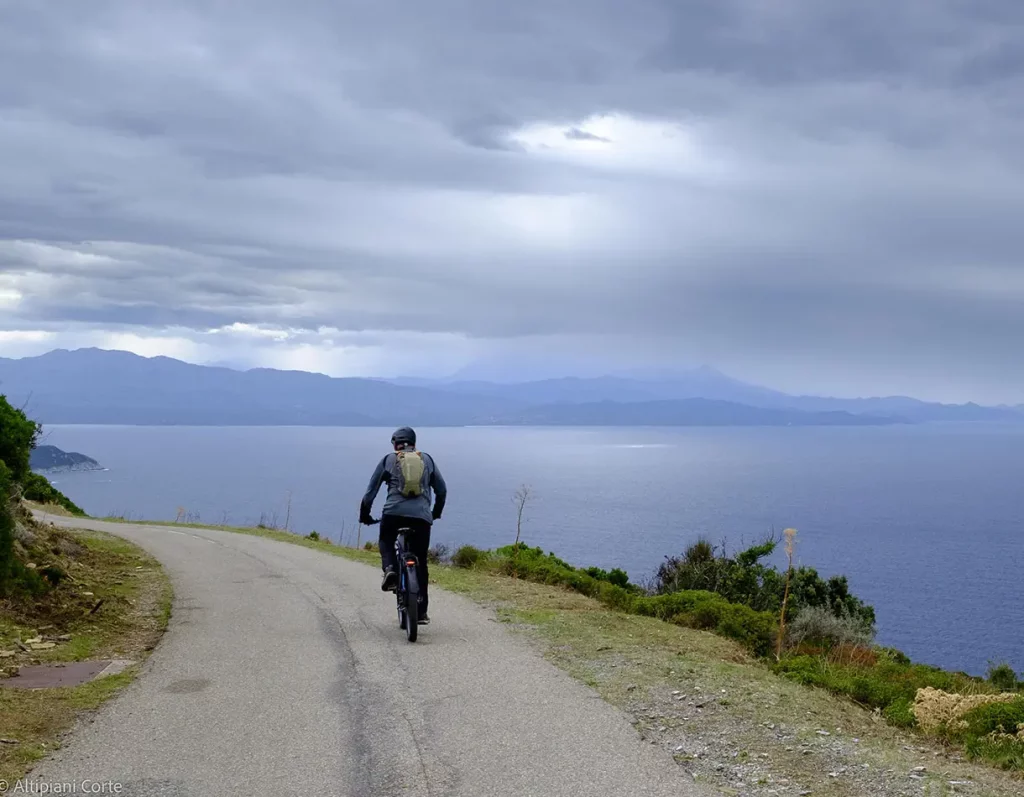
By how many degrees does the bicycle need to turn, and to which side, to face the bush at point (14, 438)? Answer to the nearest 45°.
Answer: approximately 45° to its left

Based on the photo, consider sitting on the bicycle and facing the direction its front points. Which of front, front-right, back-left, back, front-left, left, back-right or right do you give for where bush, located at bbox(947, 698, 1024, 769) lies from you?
back-right

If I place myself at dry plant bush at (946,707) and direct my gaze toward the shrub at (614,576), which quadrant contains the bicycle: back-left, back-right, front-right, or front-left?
front-left

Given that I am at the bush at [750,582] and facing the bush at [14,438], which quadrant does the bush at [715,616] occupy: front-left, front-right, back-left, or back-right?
front-left

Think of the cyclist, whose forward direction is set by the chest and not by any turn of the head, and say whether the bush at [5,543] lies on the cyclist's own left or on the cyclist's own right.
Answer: on the cyclist's own left

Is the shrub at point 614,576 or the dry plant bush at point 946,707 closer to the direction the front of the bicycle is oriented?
the shrub

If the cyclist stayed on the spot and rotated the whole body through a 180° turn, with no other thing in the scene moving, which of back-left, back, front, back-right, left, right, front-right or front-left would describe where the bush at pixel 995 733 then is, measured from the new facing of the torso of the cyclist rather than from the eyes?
front-left

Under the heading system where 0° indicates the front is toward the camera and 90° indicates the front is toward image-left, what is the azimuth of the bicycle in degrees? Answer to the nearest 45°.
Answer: approximately 180°

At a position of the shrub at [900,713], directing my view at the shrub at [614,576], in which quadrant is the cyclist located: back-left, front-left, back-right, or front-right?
front-left

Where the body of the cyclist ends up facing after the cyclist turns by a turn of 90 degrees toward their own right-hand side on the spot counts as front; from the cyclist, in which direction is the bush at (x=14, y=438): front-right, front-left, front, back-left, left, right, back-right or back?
back-left

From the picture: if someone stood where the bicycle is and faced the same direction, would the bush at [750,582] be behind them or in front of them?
in front

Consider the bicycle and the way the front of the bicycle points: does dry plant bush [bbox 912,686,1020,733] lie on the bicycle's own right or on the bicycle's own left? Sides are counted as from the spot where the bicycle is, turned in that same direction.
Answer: on the bicycle's own right

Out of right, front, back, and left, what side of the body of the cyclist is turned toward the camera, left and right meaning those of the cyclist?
back
